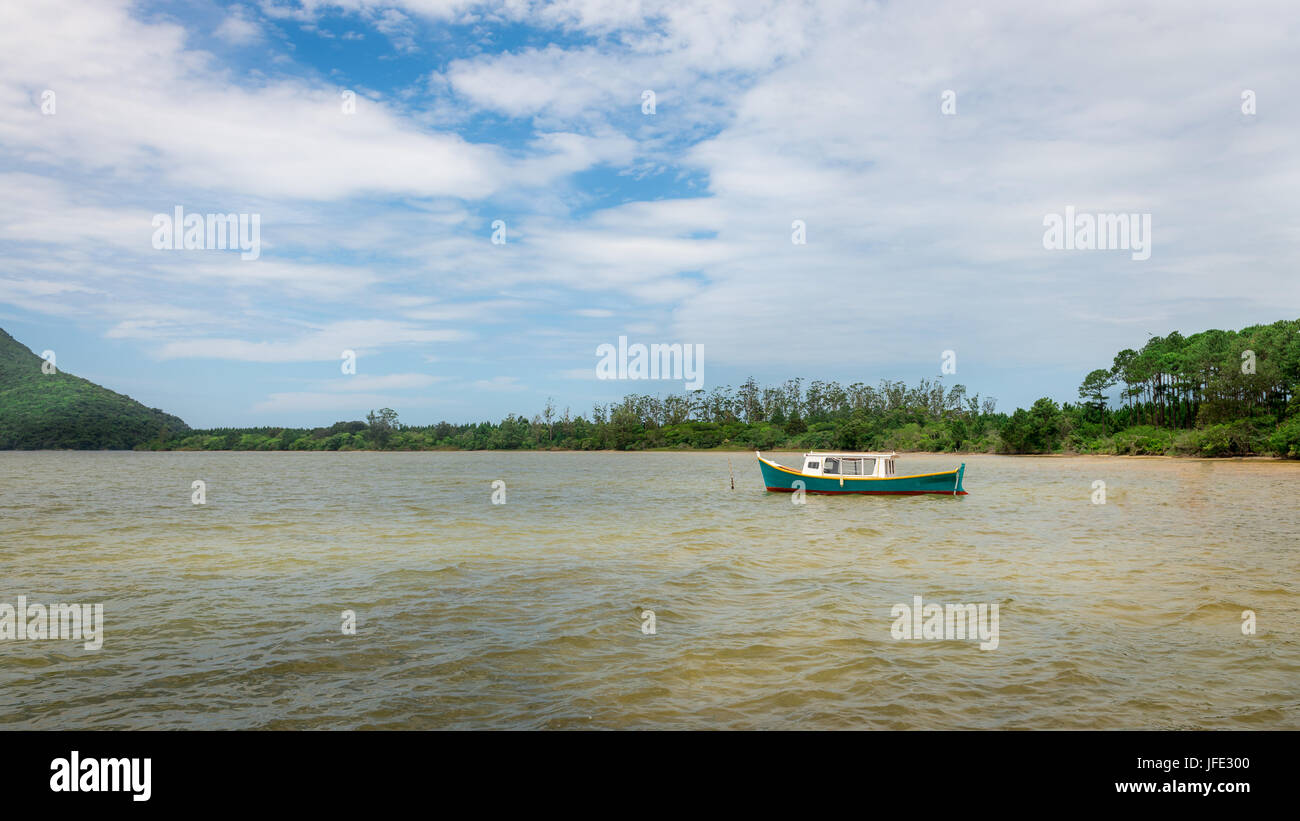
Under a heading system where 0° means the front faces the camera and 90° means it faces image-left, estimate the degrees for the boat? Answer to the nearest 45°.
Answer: approximately 90°
